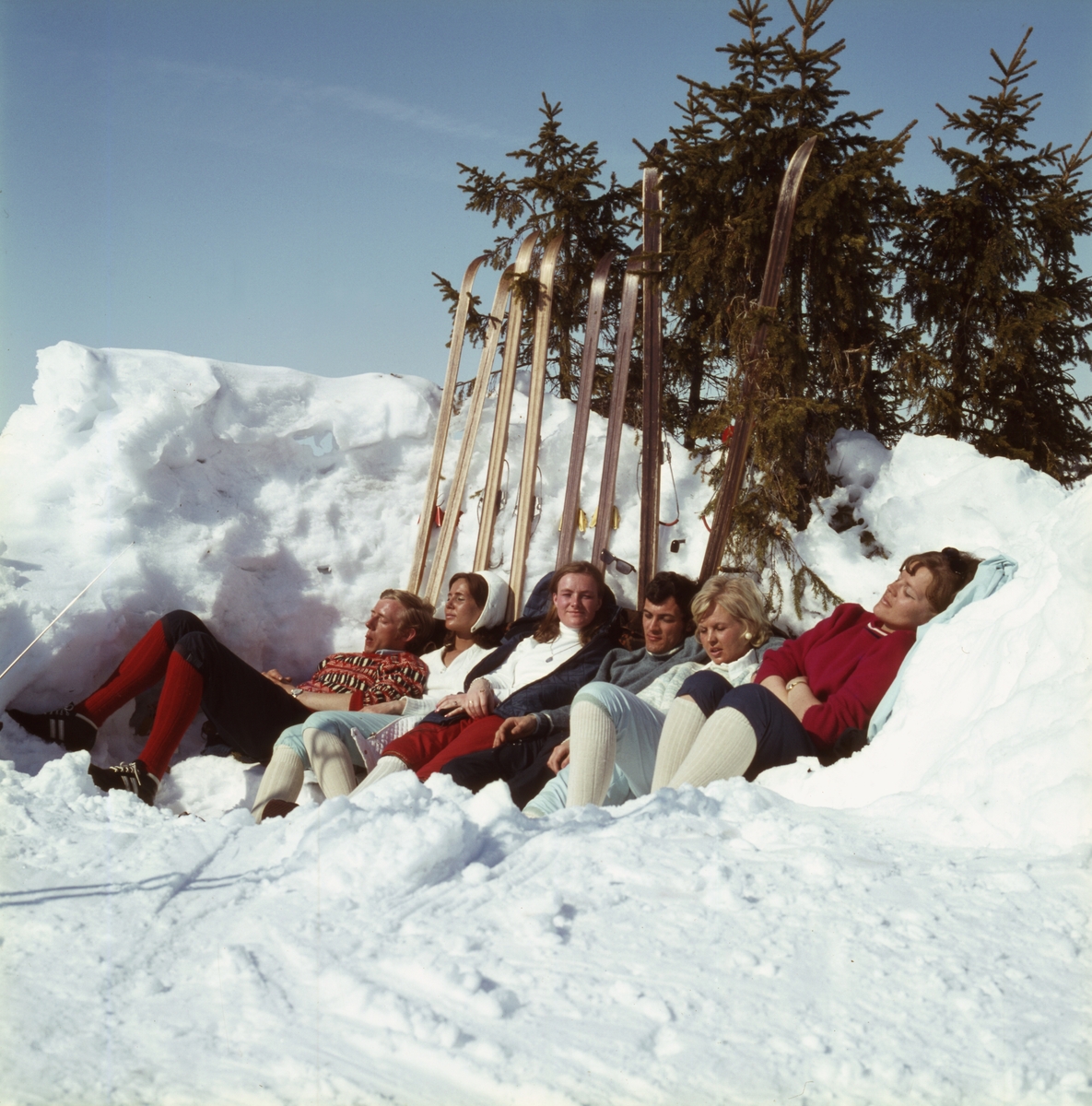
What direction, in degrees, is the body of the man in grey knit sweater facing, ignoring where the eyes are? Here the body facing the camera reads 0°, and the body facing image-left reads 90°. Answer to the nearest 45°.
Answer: approximately 45°

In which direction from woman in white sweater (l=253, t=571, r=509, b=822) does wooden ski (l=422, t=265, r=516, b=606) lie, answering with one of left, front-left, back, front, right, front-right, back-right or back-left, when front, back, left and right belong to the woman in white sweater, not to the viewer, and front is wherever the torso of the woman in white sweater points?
back-right

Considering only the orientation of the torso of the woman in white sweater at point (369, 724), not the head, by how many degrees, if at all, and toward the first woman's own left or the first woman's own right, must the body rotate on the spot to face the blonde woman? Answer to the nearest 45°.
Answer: approximately 90° to the first woman's own left

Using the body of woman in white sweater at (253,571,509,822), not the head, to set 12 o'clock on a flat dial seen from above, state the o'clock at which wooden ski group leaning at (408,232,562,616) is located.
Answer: The wooden ski group leaning is roughly at 5 o'clock from the woman in white sweater.

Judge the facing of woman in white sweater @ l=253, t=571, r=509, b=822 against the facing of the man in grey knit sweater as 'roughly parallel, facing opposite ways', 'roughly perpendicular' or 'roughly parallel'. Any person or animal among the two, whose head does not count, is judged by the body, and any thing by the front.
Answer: roughly parallel

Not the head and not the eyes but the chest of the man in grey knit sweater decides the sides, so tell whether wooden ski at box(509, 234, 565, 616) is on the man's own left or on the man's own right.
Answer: on the man's own right

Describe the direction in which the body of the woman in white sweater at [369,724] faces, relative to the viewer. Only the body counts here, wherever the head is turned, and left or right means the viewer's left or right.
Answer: facing the viewer and to the left of the viewer

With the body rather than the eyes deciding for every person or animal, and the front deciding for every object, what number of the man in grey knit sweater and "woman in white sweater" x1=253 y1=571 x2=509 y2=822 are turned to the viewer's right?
0

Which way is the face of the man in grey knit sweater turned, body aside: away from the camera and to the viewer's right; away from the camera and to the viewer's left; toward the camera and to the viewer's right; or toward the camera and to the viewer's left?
toward the camera and to the viewer's left
